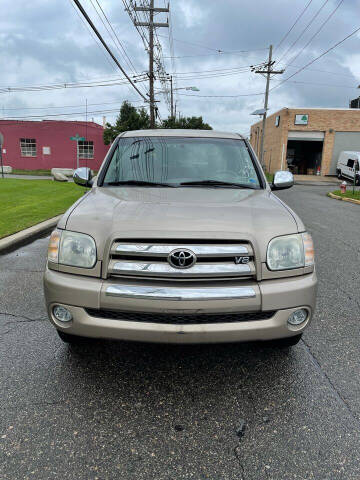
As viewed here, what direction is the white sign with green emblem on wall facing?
toward the camera

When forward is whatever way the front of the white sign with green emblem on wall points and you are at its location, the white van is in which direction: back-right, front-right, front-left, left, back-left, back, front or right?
front-left

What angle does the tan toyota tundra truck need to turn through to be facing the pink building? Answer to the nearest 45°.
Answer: approximately 180°

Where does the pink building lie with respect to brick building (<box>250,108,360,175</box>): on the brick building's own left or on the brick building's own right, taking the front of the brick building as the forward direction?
on the brick building's own right

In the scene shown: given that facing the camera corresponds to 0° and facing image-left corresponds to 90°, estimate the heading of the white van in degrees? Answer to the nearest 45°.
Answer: approximately 45°

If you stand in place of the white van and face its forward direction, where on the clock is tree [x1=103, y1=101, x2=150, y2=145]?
The tree is roughly at 1 o'clock from the white van.

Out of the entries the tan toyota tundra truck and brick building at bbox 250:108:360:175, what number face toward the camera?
2

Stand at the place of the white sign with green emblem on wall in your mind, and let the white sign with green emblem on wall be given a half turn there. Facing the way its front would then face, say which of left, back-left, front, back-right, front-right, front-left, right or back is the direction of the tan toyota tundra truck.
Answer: back

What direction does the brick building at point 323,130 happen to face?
toward the camera

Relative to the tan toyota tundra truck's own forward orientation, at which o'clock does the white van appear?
The white van is roughly at 7 o'clock from the tan toyota tundra truck.

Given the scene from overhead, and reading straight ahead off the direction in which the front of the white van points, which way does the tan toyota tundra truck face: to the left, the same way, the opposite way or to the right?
to the left

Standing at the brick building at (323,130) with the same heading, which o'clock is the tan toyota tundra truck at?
The tan toyota tundra truck is roughly at 12 o'clock from the brick building.

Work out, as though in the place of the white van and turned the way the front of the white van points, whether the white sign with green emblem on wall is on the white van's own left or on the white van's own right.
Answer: on the white van's own right
